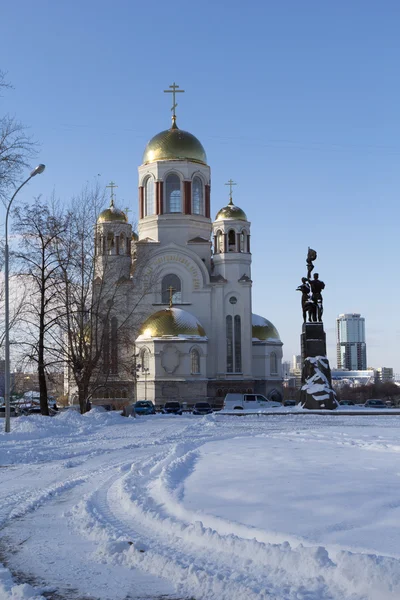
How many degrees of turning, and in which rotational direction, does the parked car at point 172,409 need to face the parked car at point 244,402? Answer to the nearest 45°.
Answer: approximately 90° to its left

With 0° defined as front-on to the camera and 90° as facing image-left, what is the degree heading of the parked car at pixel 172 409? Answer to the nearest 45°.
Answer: approximately 0°

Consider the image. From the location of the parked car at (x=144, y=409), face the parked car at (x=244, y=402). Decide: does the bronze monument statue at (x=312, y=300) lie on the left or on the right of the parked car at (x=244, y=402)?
right

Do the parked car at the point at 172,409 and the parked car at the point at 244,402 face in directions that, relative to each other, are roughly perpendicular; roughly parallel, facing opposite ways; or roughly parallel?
roughly perpendicular
